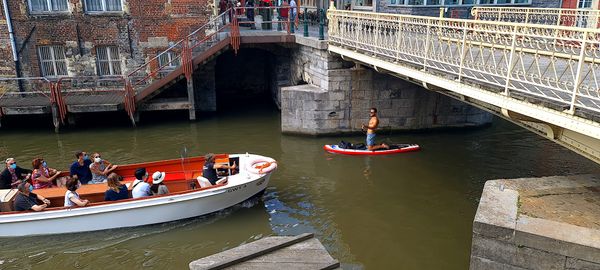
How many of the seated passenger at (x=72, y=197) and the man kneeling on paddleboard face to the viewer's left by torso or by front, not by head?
1

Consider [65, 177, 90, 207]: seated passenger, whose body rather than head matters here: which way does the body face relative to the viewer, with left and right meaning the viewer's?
facing to the right of the viewer

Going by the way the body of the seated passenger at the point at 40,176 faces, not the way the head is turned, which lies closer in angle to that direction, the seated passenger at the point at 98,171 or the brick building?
the seated passenger

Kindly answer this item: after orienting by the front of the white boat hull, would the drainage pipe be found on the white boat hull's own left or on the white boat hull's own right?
on the white boat hull's own left

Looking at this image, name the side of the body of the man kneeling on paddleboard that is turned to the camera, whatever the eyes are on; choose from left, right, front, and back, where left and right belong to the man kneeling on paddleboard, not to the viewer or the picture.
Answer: left

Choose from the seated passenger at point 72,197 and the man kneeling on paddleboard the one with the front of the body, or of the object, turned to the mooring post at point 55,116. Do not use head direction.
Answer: the man kneeling on paddleboard

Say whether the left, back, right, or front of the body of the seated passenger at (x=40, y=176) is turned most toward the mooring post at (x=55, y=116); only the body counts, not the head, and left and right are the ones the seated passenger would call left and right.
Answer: left

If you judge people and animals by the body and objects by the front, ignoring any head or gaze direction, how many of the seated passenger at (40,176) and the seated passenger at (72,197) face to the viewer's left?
0

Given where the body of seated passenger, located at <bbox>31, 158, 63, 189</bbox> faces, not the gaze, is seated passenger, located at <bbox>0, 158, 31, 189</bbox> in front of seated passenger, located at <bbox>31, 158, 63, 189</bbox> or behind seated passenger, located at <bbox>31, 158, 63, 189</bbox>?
behind

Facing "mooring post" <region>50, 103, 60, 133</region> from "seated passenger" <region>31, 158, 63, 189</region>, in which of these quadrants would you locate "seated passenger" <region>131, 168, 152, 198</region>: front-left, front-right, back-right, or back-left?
back-right

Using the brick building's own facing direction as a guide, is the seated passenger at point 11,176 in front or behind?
in front
